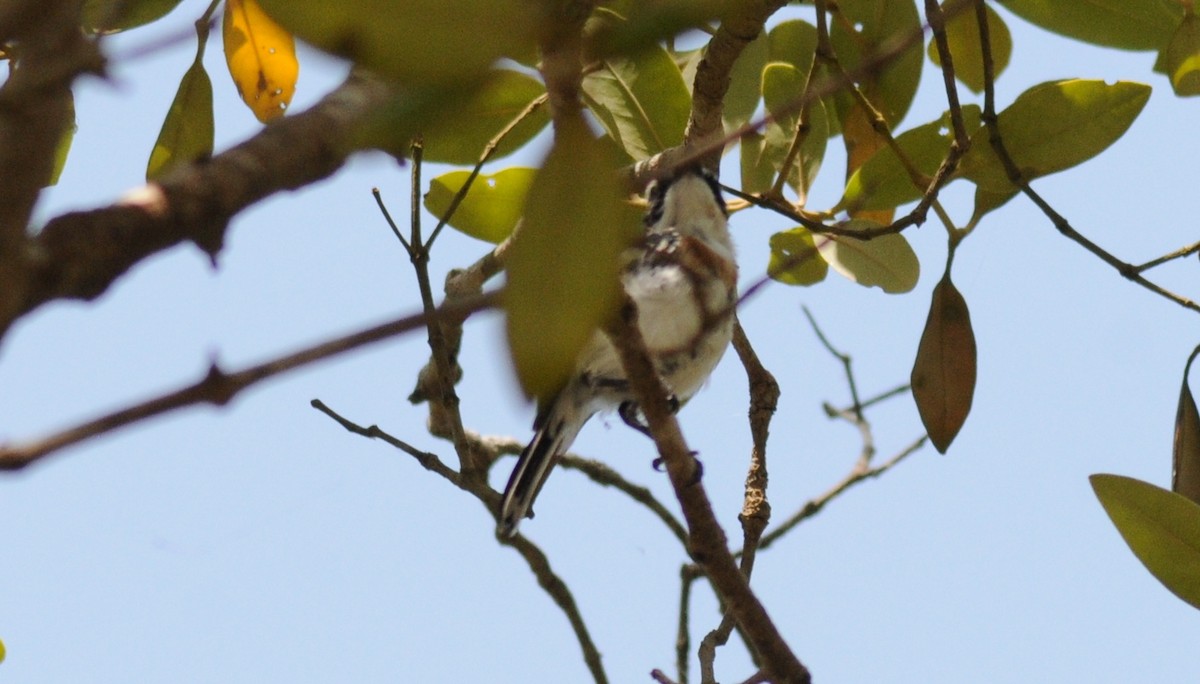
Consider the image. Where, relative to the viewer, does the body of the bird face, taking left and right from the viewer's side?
facing the viewer and to the right of the viewer

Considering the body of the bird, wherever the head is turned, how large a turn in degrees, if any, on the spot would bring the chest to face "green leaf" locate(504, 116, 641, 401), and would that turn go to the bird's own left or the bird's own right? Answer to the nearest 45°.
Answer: approximately 45° to the bird's own right

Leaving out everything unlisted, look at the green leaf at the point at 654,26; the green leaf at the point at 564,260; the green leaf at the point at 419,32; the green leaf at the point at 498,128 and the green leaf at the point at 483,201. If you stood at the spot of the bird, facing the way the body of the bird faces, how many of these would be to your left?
0

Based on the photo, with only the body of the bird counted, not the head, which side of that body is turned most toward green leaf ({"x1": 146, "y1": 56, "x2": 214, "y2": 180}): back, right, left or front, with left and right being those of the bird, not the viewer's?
right

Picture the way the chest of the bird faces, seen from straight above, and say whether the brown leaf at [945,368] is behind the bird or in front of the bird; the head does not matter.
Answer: in front
